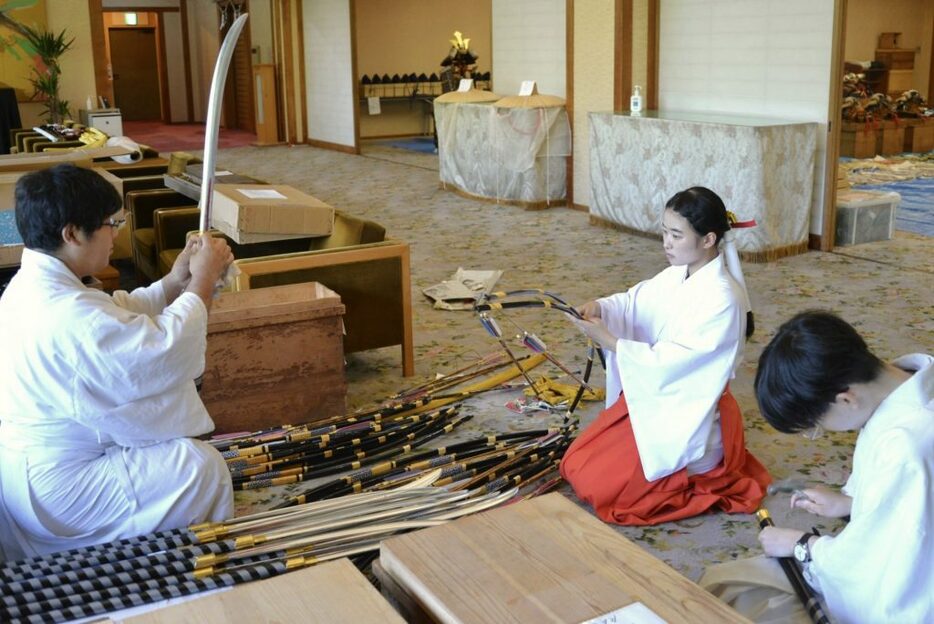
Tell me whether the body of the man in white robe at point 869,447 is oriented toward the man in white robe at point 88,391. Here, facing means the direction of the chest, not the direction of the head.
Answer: yes

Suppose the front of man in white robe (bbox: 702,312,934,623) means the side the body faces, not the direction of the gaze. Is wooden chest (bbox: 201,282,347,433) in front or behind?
in front

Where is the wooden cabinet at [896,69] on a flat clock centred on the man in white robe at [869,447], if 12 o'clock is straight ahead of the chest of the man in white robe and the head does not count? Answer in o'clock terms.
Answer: The wooden cabinet is roughly at 3 o'clock from the man in white robe.

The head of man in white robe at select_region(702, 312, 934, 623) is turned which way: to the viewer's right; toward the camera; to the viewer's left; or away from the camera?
to the viewer's left

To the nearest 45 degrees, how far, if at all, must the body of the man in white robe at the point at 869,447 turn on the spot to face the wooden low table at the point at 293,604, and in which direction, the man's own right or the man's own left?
approximately 45° to the man's own left

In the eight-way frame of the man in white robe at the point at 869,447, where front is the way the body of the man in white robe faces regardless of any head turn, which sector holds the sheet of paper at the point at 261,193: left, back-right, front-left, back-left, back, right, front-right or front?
front-right

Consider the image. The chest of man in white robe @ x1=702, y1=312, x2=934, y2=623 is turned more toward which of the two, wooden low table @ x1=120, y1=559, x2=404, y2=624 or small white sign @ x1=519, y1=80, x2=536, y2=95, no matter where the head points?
the wooden low table

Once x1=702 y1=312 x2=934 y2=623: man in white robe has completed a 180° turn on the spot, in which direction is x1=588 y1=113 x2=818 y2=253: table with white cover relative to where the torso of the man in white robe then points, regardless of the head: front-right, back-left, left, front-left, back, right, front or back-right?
left

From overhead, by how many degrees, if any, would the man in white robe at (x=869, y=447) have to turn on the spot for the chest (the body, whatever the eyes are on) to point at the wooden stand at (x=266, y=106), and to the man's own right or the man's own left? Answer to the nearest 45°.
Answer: approximately 45° to the man's own right

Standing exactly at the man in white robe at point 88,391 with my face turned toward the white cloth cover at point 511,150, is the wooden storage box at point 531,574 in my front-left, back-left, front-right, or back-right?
back-right

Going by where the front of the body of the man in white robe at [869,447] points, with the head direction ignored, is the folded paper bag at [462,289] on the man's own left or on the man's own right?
on the man's own right

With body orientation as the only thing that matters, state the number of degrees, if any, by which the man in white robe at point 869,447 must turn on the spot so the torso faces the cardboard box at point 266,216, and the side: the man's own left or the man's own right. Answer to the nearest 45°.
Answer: approximately 45° to the man's own right

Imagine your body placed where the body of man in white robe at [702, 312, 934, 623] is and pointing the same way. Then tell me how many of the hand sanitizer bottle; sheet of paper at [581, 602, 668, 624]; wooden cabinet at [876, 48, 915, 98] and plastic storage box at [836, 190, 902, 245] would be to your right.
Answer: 3

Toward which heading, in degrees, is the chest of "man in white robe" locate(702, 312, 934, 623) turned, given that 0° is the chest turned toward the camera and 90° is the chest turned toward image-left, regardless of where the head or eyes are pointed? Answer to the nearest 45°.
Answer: approximately 90°

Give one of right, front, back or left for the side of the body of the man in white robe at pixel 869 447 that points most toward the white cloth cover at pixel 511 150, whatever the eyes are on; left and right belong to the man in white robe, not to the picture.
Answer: right
